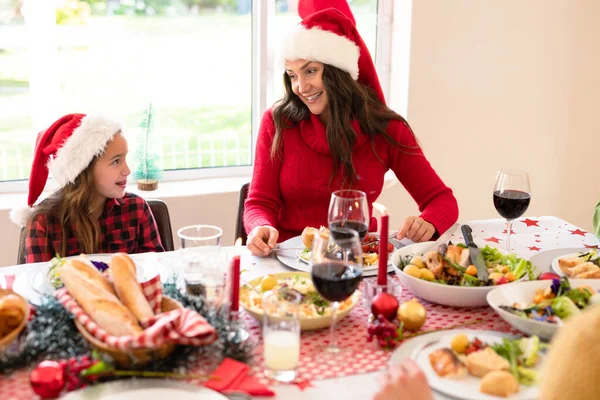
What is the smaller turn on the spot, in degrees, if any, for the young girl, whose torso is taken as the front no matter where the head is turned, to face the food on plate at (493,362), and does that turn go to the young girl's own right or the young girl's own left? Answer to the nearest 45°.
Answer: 0° — they already face it

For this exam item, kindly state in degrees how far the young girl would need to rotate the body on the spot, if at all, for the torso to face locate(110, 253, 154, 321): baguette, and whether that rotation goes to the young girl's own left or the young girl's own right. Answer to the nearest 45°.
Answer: approximately 45° to the young girl's own right

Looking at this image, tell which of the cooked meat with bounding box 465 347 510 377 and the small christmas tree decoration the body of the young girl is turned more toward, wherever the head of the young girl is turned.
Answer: the cooked meat

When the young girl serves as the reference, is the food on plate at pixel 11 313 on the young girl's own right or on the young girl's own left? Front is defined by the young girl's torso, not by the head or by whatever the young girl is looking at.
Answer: on the young girl's own right

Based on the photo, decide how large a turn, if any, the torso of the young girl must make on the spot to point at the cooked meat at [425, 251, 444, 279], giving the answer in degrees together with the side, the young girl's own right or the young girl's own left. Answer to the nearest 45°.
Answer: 0° — they already face it

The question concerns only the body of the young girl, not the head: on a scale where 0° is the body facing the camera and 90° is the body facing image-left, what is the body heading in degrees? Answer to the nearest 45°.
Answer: approximately 315°

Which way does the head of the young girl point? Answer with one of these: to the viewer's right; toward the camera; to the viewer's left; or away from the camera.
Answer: to the viewer's right

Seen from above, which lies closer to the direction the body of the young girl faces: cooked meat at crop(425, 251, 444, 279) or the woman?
the cooked meat

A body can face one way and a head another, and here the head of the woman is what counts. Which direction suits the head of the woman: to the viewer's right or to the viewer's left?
to the viewer's left
